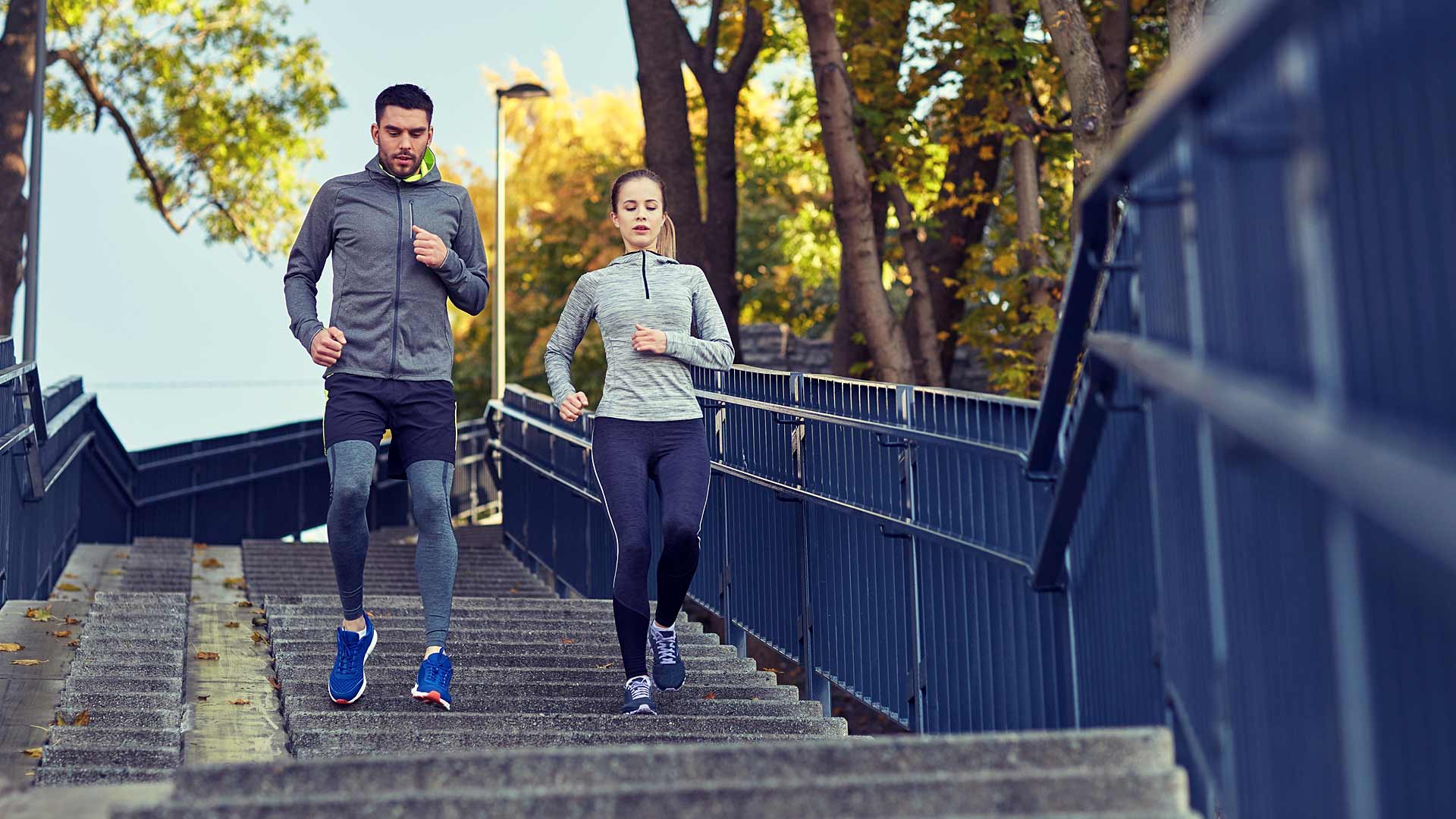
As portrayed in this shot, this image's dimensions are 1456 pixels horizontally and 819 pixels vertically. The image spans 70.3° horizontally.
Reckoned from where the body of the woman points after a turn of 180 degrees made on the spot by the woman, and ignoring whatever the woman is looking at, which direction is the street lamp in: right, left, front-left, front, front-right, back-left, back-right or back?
front

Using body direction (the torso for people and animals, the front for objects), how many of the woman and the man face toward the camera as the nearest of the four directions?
2

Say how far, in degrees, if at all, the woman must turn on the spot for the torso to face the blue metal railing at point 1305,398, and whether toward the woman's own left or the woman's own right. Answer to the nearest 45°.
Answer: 0° — they already face it

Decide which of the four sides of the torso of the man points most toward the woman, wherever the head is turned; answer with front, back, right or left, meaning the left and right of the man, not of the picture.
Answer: left

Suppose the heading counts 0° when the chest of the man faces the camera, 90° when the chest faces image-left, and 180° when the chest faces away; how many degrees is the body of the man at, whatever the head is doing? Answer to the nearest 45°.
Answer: approximately 0°

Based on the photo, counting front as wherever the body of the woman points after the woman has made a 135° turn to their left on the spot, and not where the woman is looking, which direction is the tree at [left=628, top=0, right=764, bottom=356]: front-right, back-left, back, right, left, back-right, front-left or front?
front-left

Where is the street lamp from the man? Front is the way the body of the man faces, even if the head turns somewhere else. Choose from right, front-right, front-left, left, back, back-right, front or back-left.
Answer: back

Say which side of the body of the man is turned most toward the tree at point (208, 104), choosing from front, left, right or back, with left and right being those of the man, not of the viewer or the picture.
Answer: back

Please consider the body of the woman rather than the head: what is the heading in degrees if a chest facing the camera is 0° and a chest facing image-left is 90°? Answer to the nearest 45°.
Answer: approximately 0°
